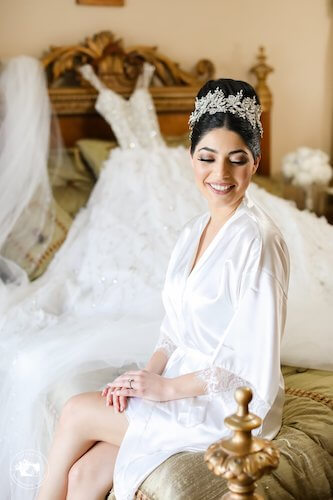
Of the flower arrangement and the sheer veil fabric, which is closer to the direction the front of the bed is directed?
the sheer veil fabric

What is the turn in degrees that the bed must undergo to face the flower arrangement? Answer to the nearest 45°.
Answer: approximately 135° to its left

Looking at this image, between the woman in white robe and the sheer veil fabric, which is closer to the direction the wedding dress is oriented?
the woman in white robe

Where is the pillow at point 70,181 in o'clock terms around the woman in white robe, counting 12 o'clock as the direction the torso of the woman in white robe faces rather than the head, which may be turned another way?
The pillow is roughly at 4 o'clock from the woman in white robe.

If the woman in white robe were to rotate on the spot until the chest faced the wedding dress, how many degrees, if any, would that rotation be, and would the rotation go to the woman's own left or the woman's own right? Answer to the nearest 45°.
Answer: approximately 135° to the woman's own right

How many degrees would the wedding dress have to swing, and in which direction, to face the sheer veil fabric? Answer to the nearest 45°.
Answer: approximately 135° to its right
